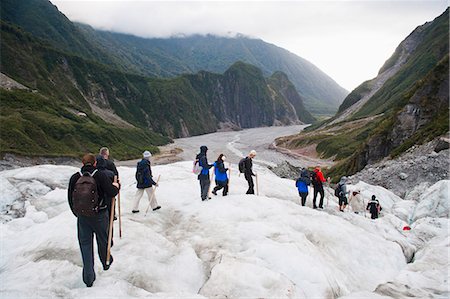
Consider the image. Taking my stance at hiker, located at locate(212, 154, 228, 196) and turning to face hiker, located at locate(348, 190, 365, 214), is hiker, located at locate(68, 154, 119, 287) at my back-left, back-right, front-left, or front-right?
back-right

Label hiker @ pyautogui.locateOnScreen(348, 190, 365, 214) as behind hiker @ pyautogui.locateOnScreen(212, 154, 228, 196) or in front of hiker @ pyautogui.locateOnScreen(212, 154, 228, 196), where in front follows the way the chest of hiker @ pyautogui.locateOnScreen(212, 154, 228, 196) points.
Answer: in front

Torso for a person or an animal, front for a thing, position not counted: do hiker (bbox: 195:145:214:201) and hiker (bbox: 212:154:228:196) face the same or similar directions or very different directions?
same or similar directions
